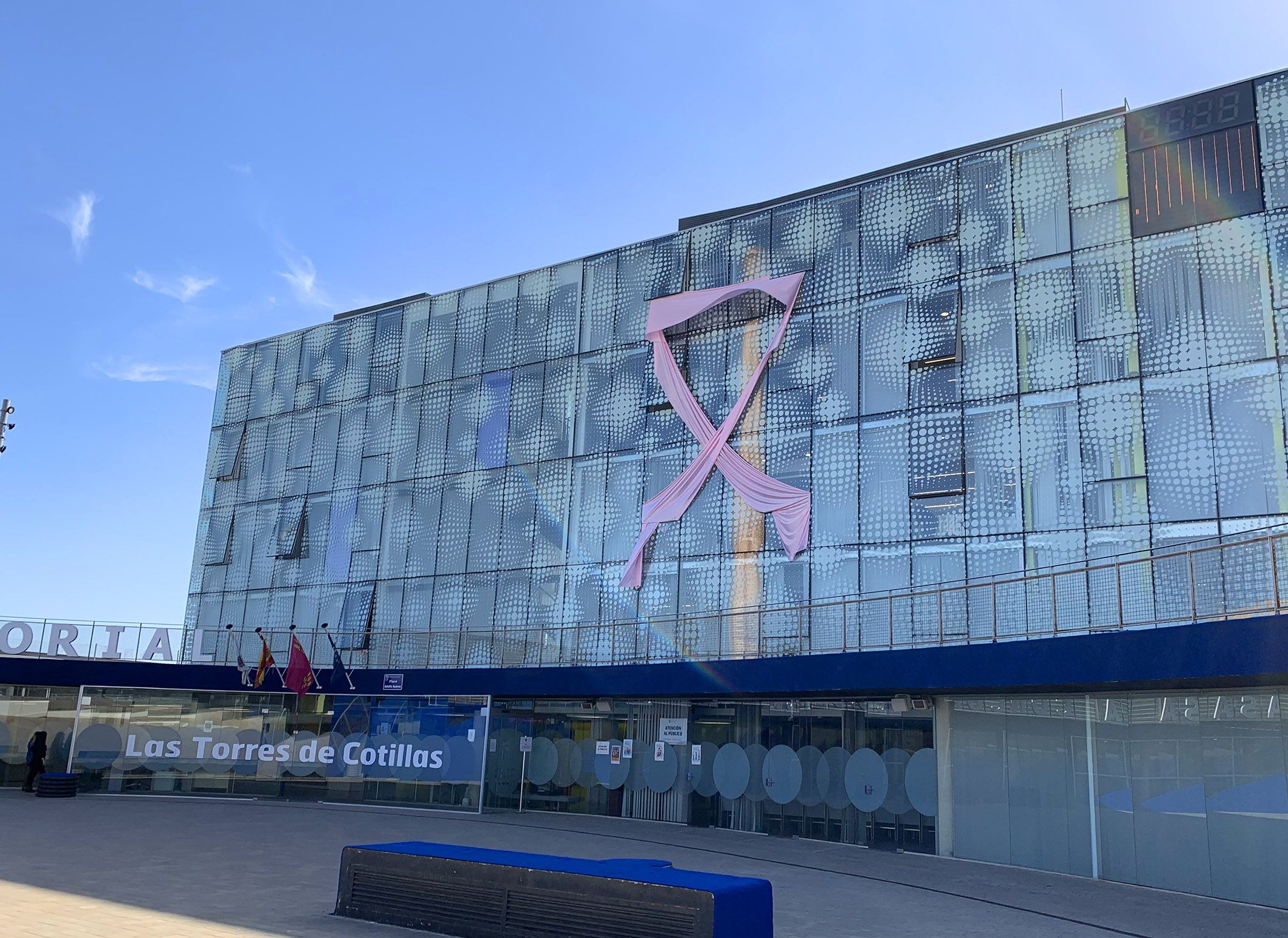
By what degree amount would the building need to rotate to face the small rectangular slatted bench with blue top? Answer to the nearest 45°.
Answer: approximately 45° to its right

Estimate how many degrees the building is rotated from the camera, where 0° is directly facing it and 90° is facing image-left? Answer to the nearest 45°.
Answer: approximately 45°
